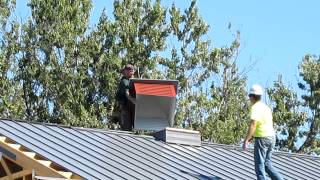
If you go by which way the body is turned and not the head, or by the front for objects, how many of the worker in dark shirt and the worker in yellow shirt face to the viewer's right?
1

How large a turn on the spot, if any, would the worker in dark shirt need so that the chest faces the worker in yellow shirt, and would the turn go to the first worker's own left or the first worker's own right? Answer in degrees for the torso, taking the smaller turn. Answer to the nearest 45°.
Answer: approximately 45° to the first worker's own right

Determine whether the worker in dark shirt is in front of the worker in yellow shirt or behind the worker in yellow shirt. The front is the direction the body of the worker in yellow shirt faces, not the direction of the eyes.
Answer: in front

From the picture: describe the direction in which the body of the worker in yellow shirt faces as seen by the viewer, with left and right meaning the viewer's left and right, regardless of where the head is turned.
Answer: facing away from the viewer and to the left of the viewer

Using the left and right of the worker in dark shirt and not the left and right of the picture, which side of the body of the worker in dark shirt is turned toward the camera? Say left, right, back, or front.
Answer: right
